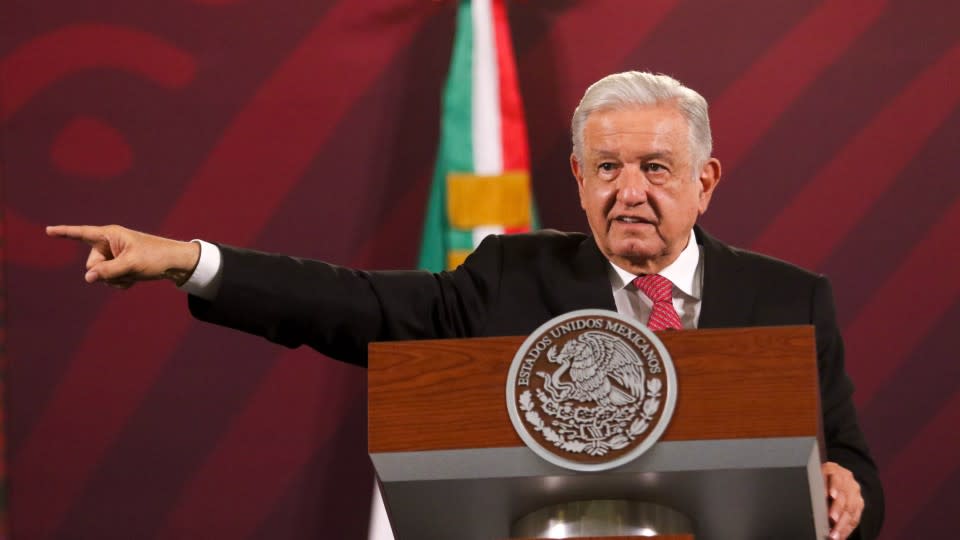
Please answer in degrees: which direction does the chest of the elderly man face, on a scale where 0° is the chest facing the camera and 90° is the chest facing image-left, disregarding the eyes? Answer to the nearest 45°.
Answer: approximately 0°
